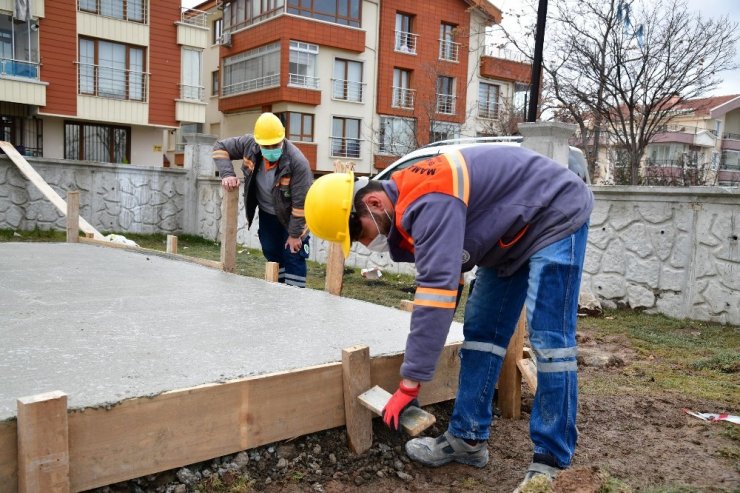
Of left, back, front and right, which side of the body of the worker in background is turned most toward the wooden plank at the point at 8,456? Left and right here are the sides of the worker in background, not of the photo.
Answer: front

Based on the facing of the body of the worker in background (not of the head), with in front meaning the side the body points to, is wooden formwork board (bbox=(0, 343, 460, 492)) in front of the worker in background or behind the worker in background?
in front

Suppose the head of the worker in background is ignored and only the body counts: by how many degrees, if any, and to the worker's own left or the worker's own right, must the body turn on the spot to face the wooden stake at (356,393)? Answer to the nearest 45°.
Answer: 0° — they already face it

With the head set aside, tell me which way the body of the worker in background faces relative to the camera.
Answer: toward the camera

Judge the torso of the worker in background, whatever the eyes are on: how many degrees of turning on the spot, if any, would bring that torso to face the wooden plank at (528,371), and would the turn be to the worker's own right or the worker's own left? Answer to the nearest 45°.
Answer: approximately 45° to the worker's own left

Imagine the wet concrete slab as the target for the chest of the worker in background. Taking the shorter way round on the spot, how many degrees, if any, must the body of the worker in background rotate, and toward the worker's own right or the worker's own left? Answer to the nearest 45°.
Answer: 0° — they already face it

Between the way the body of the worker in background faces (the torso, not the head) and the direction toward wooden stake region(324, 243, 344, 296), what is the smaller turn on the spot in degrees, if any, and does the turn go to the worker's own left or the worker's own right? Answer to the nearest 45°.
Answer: approximately 45° to the worker's own left

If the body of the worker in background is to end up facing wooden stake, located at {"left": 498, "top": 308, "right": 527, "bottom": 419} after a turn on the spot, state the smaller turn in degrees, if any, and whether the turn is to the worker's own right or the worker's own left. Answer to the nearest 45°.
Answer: approximately 45° to the worker's own left

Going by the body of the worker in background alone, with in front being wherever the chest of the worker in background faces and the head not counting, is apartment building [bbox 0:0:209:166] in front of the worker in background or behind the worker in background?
behind

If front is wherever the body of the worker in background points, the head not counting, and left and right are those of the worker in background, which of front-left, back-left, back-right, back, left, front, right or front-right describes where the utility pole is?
back-left

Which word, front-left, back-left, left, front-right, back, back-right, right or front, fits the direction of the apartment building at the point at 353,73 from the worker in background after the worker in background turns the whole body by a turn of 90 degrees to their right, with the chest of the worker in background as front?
right

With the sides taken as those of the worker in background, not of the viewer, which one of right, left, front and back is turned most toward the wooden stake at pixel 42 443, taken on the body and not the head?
front

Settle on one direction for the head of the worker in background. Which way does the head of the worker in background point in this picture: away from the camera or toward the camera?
toward the camera

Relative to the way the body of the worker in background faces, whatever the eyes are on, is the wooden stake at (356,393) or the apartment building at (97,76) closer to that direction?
the wooden stake

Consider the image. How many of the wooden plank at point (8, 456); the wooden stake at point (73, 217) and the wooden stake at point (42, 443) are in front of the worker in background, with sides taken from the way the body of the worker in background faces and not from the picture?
2
